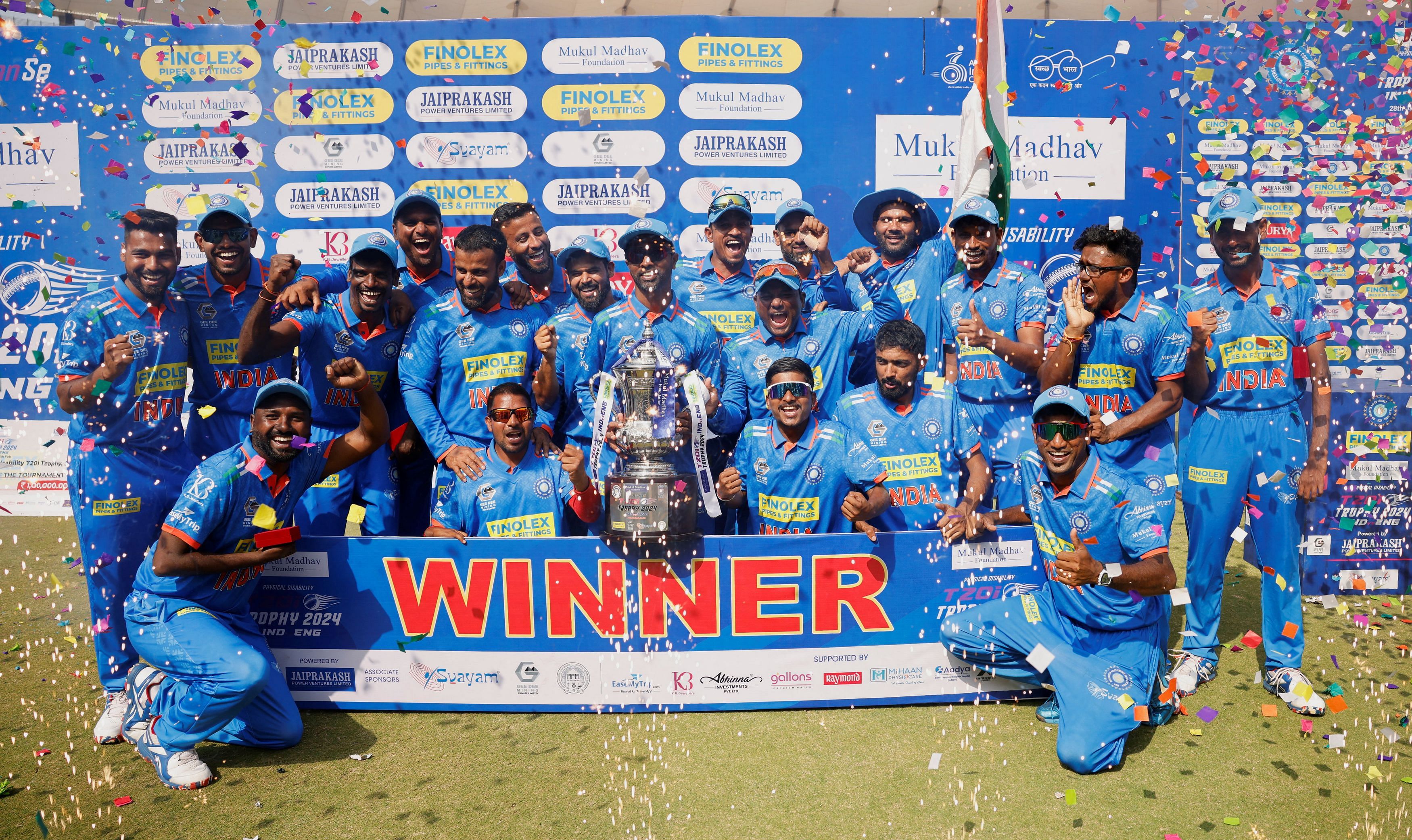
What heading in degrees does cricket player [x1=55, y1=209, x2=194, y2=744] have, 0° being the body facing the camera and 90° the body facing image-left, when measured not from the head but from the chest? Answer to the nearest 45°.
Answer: approximately 315°

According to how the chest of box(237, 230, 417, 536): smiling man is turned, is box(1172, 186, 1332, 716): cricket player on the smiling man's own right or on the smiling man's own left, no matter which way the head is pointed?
on the smiling man's own left

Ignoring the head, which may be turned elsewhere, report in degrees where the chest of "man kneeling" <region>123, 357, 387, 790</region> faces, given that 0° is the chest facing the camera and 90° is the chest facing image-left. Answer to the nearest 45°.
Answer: approximately 315°

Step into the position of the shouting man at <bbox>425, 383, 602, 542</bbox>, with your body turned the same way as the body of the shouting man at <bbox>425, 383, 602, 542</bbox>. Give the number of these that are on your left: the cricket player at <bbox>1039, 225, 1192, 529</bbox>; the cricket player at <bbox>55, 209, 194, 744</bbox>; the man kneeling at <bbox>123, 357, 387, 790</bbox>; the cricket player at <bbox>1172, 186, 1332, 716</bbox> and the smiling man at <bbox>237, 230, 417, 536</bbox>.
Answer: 2

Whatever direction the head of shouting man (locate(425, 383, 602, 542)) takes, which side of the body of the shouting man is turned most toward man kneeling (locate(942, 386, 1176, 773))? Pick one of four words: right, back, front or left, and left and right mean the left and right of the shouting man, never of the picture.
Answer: left

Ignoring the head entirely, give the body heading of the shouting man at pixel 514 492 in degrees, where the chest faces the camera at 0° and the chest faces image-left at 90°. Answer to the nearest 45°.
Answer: approximately 0°

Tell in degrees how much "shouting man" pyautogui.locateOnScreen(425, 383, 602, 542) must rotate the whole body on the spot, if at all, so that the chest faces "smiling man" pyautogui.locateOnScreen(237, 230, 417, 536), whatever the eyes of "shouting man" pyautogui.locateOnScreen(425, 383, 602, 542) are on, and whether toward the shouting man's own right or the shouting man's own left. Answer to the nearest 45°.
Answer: approximately 135° to the shouting man's own right

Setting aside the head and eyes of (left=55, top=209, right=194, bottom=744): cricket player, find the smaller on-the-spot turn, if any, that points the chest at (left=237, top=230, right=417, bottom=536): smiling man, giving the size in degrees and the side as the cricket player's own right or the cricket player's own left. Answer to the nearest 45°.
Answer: approximately 45° to the cricket player's own left
